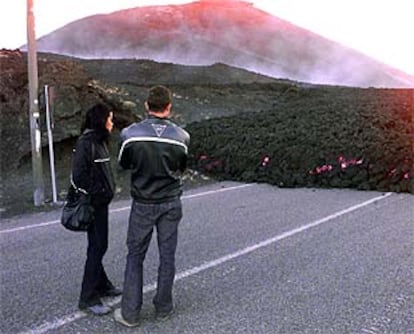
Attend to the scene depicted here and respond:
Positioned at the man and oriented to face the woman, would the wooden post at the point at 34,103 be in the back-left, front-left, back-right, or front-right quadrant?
front-right

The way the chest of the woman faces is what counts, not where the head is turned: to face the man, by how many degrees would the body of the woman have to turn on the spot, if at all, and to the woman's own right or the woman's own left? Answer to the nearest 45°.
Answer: approximately 45° to the woman's own right

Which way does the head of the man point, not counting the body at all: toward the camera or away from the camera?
away from the camera

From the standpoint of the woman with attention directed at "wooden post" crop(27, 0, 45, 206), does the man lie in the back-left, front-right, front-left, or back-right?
back-right

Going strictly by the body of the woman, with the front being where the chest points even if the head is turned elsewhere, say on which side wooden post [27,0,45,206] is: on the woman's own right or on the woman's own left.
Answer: on the woman's own left

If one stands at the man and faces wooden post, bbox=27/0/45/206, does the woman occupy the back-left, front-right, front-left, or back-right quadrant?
front-left
